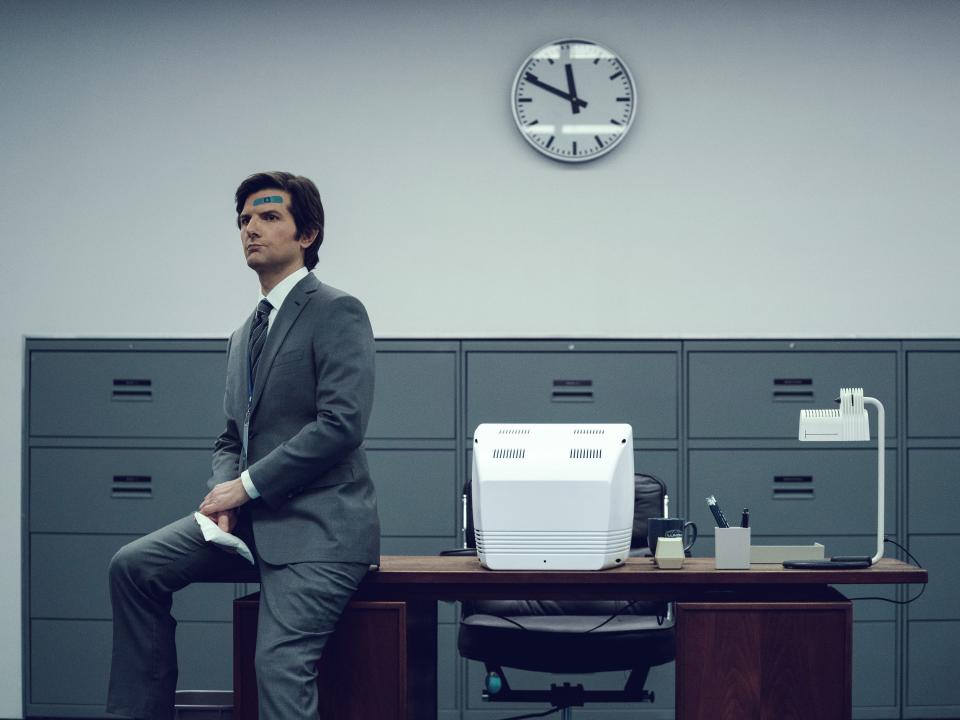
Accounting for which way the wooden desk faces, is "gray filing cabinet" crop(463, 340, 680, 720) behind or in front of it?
in front

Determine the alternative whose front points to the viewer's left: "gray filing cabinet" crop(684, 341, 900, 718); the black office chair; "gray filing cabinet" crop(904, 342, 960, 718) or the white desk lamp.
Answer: the white desk lamp

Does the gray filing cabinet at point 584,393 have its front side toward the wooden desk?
yes

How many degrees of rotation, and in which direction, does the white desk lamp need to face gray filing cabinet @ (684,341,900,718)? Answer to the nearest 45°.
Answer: approximately 90° to its right

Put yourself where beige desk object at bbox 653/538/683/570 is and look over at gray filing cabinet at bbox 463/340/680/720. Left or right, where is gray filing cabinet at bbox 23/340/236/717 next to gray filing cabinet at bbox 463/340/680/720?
left

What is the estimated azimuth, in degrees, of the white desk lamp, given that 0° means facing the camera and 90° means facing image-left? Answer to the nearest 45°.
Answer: approximately 90°

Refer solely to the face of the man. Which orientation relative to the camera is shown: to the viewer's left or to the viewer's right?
to the viewer's left

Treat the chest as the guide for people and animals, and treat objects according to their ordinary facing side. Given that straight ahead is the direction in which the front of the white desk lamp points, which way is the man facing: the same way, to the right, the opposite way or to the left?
the same way

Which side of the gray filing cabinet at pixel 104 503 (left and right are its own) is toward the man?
front

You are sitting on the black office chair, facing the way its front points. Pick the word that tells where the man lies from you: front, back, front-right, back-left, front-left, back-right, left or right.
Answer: front-right

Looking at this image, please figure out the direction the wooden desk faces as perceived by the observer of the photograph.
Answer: facing away from the viewer

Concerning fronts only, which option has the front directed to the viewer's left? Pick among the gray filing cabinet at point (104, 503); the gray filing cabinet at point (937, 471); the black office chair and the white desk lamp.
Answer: the white desk lamp

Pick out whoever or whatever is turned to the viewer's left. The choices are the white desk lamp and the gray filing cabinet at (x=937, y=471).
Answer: the white desk lamp
